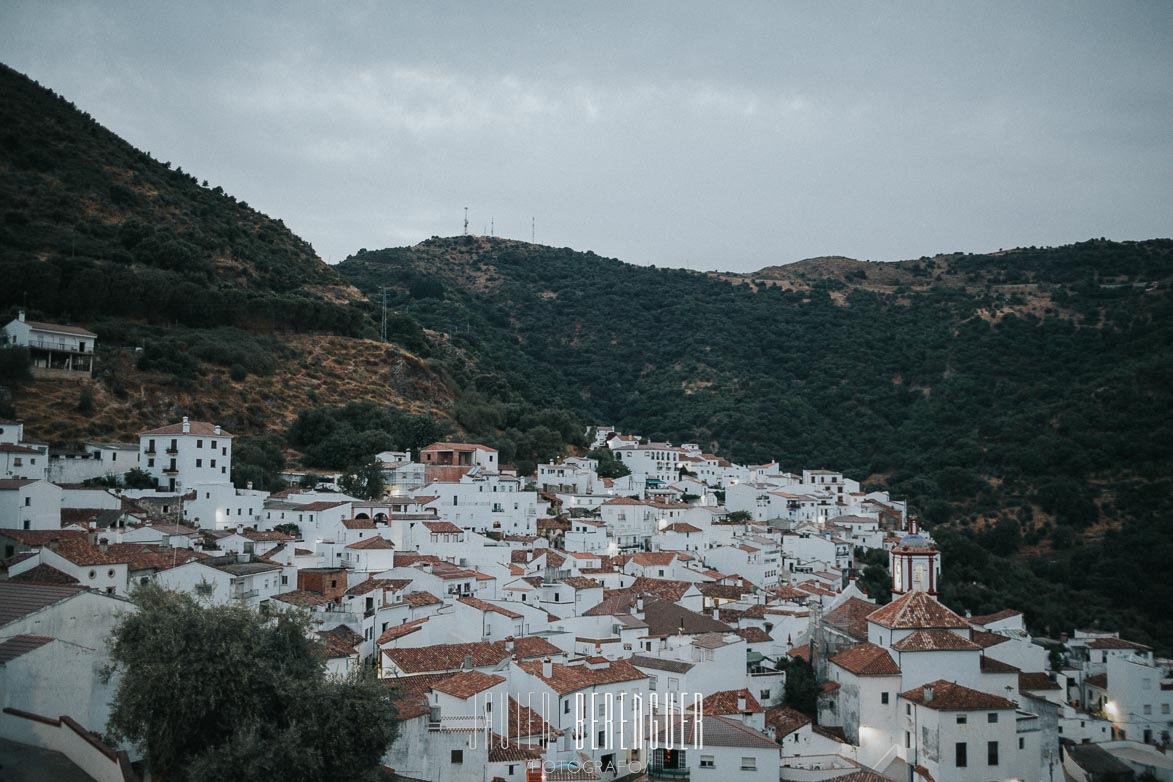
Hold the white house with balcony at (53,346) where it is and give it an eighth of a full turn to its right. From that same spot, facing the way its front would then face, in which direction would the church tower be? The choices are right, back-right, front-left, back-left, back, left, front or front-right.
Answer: front-left

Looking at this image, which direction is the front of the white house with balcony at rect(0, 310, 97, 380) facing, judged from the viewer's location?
facing the viewer and to the right of the viewer

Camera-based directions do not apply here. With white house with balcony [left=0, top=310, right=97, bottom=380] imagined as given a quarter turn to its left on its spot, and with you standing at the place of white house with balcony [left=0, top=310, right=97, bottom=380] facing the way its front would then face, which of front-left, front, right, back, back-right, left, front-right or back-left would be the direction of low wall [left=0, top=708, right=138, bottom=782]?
back-right

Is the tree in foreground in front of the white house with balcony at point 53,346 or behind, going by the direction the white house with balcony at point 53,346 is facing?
in front

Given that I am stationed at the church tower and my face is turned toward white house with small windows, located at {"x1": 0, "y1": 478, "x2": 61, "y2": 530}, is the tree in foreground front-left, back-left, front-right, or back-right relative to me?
front-left

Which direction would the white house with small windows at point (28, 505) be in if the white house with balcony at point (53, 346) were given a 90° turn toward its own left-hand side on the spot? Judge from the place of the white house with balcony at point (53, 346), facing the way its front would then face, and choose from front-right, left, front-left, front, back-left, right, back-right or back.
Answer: back-right
